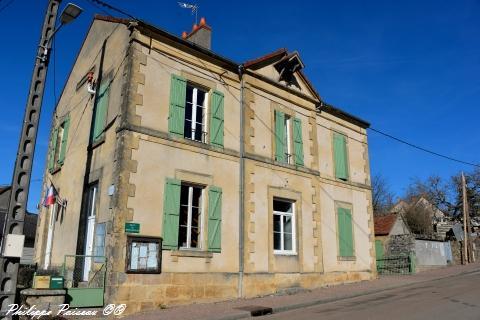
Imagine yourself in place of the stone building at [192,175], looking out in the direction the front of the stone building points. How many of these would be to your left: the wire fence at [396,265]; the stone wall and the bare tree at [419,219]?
3

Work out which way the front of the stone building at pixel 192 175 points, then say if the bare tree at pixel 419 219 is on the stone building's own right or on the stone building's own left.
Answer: on the stone building's own left

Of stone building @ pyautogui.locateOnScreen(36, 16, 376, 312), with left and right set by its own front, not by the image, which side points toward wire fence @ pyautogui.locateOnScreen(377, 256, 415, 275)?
left

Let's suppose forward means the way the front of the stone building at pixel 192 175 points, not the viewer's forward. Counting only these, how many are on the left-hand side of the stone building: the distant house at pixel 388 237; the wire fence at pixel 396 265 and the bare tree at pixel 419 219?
3

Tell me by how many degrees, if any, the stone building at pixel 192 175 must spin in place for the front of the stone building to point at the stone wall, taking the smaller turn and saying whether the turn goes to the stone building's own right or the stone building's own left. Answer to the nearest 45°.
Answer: approximately 90° to the stone building's own left

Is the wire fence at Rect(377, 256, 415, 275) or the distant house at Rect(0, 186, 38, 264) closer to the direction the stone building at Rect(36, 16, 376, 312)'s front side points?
the wire fence

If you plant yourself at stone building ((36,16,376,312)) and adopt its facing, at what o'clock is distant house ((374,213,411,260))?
The distant house is roughly at 9 o'clock from the stone building.

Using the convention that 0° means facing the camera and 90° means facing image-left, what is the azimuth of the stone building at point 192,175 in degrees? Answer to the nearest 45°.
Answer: approximately 315°

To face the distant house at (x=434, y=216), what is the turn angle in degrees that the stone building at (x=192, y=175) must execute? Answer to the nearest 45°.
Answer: approximately 90° to its left

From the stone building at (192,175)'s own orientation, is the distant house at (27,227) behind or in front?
behind

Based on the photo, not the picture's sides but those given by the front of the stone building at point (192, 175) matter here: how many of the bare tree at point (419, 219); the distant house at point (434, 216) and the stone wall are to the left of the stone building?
3

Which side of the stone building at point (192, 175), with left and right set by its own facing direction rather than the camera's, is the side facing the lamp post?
right
